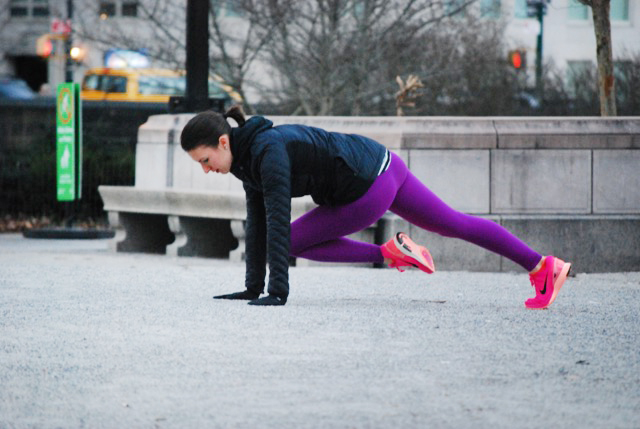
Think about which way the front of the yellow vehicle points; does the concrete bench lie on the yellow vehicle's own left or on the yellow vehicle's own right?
on the yellow vehicle's own right

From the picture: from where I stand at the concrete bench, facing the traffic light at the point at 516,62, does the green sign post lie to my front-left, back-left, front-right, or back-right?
front-left

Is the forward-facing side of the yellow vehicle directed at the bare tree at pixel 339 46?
no

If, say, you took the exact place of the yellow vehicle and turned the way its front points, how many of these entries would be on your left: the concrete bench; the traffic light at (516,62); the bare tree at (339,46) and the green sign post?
0

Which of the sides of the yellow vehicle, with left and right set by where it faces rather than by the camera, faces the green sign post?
right

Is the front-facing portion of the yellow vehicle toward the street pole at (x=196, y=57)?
no

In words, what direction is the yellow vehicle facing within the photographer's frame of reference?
facing to the right of the viewer
